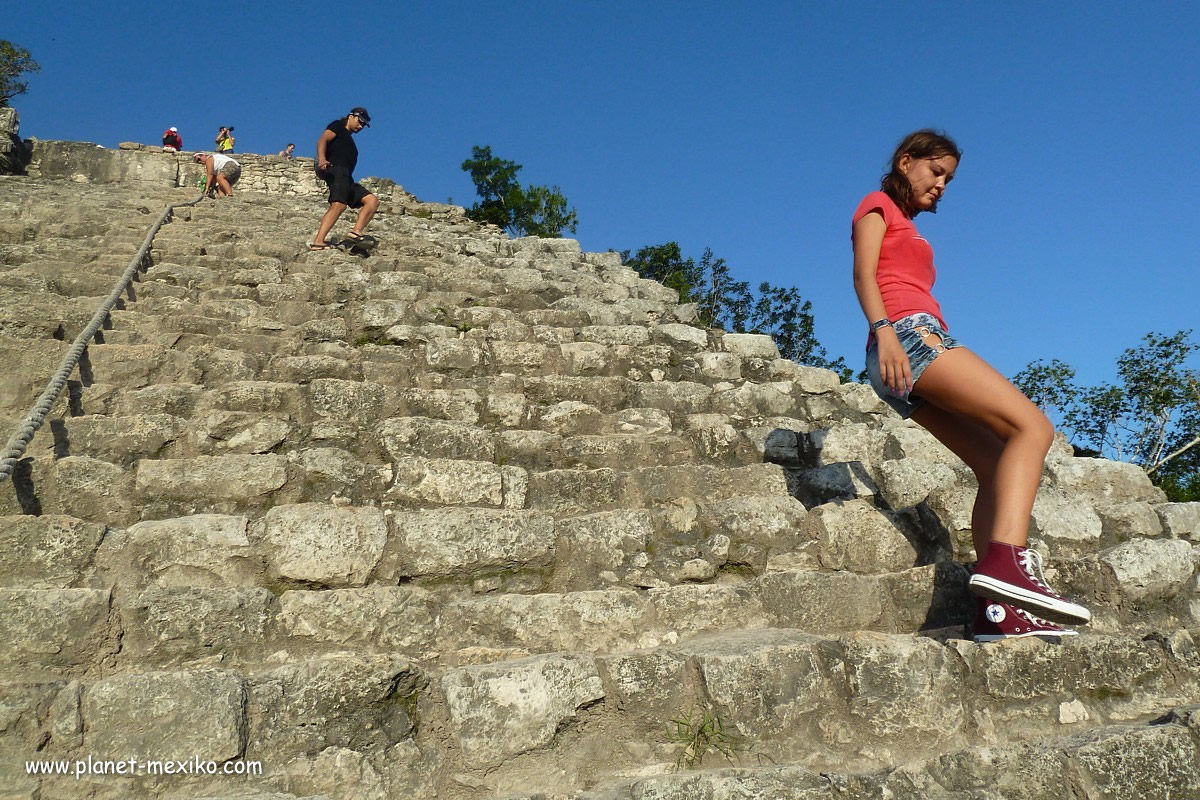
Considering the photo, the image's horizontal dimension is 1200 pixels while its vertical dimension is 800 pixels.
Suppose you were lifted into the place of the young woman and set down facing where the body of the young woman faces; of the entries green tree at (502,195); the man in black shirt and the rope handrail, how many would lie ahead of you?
0

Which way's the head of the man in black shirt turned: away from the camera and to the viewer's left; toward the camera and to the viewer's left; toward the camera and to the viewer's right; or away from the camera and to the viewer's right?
toward the camera and to the viewer's right

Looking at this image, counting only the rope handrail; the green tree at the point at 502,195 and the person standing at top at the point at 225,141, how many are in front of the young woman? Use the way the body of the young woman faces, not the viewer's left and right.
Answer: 0

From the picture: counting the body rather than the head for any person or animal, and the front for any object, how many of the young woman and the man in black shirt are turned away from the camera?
0

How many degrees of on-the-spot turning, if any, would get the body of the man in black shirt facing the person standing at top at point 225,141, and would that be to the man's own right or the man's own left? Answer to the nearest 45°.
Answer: approximately 135° to the man's own left

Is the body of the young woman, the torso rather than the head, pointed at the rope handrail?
no

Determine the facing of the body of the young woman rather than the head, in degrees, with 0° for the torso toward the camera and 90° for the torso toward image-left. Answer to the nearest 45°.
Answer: approximately 270°

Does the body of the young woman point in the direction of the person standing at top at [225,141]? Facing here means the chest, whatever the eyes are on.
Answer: no

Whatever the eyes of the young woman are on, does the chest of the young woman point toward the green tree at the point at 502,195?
no
